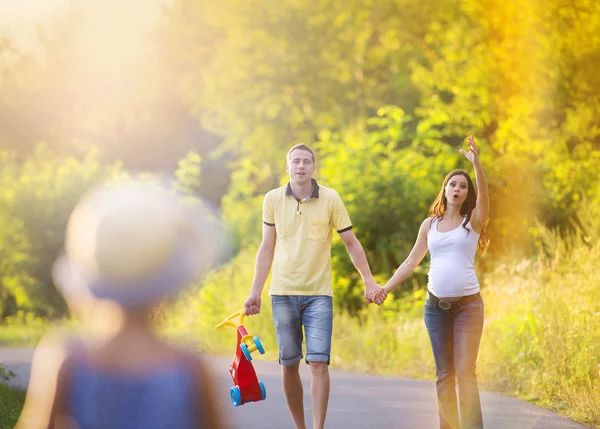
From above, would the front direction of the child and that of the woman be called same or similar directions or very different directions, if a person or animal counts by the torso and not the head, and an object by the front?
very different directions

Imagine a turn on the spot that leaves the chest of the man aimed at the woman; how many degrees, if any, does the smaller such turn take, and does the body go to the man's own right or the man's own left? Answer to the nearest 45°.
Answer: approximately 90° to the man's own left

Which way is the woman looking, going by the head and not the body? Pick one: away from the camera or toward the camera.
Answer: toward the camera

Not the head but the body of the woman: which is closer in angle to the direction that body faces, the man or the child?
the child

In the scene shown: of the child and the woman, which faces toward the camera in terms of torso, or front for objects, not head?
the woman

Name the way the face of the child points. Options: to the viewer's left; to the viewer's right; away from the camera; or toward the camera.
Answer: away from the camera

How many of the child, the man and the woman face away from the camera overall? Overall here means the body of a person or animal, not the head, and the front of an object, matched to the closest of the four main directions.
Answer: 1

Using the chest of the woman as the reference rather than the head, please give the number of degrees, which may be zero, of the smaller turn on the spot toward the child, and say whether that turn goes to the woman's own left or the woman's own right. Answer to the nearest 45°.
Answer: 0° — they already face them

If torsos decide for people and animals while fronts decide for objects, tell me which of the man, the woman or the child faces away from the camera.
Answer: the child

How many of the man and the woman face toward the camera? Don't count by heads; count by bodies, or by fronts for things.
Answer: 2

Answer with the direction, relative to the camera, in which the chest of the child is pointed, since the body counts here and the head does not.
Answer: away from the camera

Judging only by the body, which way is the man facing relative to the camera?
toward the camera

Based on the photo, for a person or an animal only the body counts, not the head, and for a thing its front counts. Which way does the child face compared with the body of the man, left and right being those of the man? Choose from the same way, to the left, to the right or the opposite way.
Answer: the opposite way

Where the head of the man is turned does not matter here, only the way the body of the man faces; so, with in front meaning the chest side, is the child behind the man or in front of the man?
in front

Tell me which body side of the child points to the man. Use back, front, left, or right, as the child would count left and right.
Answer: front
